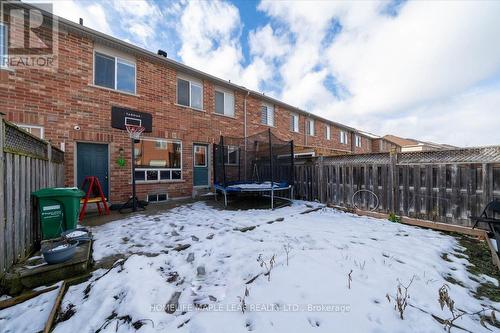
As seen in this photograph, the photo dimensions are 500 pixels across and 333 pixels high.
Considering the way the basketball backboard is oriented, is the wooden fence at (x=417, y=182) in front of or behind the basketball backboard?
in front

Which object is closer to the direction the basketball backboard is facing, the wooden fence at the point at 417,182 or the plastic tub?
the plastic tub

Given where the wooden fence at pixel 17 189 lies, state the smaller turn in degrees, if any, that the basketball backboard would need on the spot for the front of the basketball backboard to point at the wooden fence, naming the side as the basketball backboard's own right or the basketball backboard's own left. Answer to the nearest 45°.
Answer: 0° — it already faces it

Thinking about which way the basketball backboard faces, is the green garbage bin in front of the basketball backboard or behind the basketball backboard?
in front

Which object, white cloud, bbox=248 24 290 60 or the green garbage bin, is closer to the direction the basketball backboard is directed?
the green garbage bin

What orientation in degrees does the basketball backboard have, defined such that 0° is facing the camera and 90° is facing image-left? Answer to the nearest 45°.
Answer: approximately 0°

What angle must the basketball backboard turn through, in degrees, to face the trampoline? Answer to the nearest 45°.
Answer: approximately 90° to its left
